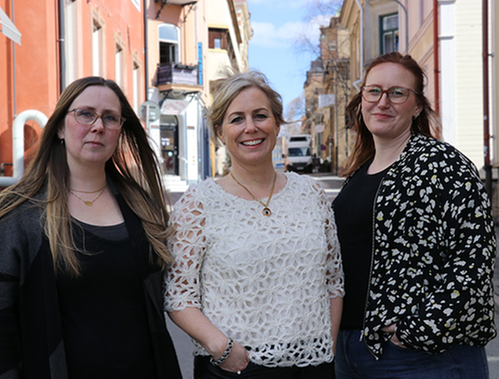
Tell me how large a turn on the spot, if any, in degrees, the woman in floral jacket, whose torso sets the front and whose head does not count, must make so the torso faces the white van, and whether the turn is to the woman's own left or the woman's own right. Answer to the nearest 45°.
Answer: approximately 135° to the woman's own right

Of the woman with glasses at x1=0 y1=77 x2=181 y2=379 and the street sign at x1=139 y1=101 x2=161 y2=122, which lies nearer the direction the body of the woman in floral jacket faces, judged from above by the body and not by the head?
the woman with glasses

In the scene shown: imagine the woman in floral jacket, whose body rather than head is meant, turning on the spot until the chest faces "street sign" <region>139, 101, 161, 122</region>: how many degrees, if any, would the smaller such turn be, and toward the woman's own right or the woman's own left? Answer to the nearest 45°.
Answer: approximately 90° to the woman's own right

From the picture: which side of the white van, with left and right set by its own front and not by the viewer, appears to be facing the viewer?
front

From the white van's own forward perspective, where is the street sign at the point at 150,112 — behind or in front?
in front

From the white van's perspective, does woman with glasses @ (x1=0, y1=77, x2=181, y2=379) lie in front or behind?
in front

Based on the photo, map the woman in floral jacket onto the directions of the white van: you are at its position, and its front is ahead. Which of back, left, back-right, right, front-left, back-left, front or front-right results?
front

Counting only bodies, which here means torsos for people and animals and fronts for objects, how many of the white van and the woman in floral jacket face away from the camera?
0

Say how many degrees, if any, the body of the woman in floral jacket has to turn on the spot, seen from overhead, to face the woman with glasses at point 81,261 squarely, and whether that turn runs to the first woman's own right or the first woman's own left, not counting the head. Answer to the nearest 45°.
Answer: approximately 45° to the first woman's own right

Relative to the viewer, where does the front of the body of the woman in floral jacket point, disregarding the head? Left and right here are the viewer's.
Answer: facing the viewer and to the left of the viewer

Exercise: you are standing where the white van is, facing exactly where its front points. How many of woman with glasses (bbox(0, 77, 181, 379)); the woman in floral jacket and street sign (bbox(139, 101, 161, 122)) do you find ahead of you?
3
